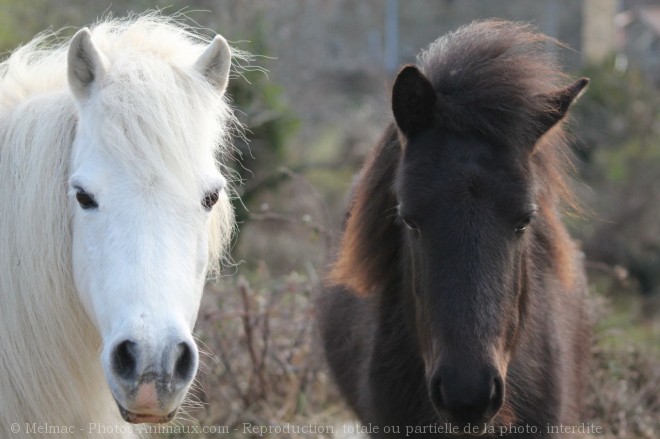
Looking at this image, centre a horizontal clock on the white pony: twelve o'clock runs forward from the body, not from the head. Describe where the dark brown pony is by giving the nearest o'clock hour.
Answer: The dark brown pony is roughly at 9 o'clock from the white pony.

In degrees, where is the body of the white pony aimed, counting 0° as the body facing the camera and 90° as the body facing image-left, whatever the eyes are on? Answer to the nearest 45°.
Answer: approximately 0°

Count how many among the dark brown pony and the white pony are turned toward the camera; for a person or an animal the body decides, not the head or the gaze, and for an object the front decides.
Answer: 2

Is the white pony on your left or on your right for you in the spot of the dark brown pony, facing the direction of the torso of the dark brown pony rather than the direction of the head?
on your right

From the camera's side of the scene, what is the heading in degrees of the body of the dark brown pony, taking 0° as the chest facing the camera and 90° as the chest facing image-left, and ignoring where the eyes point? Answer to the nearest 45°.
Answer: approximately 0°
